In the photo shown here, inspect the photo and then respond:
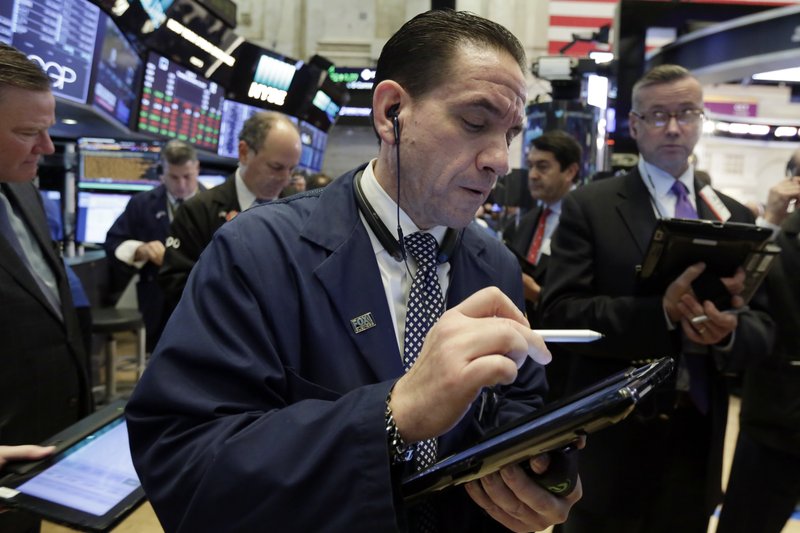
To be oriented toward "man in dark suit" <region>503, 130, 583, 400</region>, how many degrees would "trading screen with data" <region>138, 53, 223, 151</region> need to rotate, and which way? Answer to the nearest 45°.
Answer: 0° — it already faces them

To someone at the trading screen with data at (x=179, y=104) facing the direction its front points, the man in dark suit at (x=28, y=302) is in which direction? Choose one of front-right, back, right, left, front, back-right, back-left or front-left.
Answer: front-right

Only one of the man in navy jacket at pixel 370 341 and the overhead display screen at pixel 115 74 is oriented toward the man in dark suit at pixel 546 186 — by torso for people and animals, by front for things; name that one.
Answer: the overhead display screen

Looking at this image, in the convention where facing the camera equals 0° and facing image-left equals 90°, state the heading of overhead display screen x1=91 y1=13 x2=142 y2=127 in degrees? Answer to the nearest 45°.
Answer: approximately 315°

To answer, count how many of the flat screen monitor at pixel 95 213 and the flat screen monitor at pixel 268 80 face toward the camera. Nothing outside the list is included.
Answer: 2

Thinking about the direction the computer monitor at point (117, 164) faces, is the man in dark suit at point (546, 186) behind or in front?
in front

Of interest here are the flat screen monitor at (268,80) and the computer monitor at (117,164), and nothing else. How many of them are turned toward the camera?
2

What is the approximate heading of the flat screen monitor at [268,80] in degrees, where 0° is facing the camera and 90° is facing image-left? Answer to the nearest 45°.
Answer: approximately 0°

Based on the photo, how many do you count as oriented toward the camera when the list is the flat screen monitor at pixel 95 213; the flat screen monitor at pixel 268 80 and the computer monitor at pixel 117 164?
3

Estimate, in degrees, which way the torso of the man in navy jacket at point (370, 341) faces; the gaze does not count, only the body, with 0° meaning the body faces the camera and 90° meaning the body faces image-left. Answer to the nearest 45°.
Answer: approximately 315°
